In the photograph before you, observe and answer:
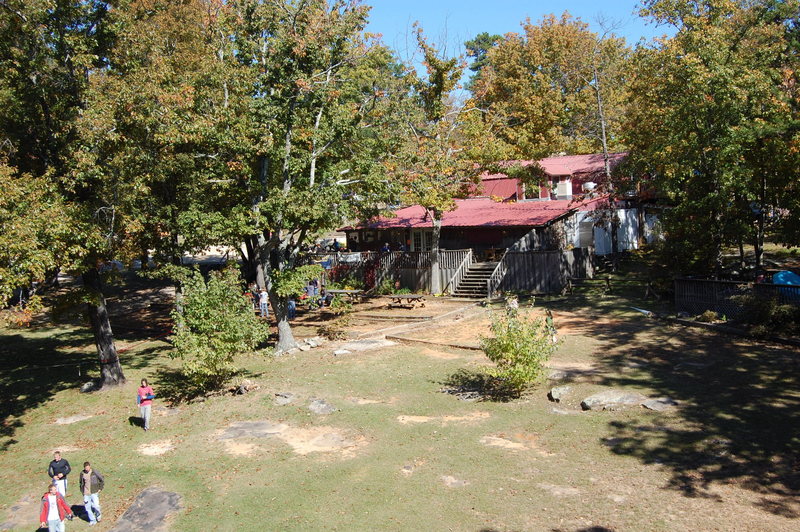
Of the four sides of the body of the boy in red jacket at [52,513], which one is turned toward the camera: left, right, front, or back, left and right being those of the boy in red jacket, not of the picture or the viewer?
front

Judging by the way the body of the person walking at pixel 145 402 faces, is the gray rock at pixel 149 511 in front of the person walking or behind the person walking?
in front

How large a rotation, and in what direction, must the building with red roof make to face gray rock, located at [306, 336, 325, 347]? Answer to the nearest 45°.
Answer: approximately 45° to its right

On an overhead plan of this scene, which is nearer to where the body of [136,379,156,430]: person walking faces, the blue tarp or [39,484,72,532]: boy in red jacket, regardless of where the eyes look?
the boy in red jacket

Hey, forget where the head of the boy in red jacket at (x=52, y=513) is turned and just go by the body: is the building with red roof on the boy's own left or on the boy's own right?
on the boy's own left

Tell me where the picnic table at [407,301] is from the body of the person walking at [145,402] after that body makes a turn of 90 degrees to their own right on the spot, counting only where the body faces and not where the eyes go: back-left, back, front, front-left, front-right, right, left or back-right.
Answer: back-right

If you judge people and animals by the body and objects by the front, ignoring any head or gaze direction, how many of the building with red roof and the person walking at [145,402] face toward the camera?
2

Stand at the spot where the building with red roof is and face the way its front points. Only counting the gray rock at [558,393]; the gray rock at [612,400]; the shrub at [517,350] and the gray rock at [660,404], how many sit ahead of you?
4

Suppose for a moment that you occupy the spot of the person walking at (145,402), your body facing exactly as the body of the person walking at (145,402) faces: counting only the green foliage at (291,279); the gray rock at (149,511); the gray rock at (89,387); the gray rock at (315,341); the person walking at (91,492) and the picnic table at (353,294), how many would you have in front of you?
2

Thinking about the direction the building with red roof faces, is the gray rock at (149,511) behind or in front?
in front

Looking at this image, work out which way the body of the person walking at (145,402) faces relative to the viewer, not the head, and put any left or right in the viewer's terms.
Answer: facing the viewer

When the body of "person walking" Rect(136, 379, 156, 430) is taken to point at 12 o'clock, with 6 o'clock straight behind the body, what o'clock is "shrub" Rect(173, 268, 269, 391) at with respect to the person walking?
The shrub is roughly at 8 o'clock from the person walking.

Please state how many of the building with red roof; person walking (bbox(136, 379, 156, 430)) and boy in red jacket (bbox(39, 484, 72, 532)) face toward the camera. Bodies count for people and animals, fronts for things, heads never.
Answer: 3

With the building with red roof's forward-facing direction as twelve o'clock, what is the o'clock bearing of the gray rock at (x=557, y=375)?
The gray rock is roughly at 12 o'clock from the building with red roof.

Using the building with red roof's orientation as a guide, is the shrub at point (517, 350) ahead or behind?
ahead
